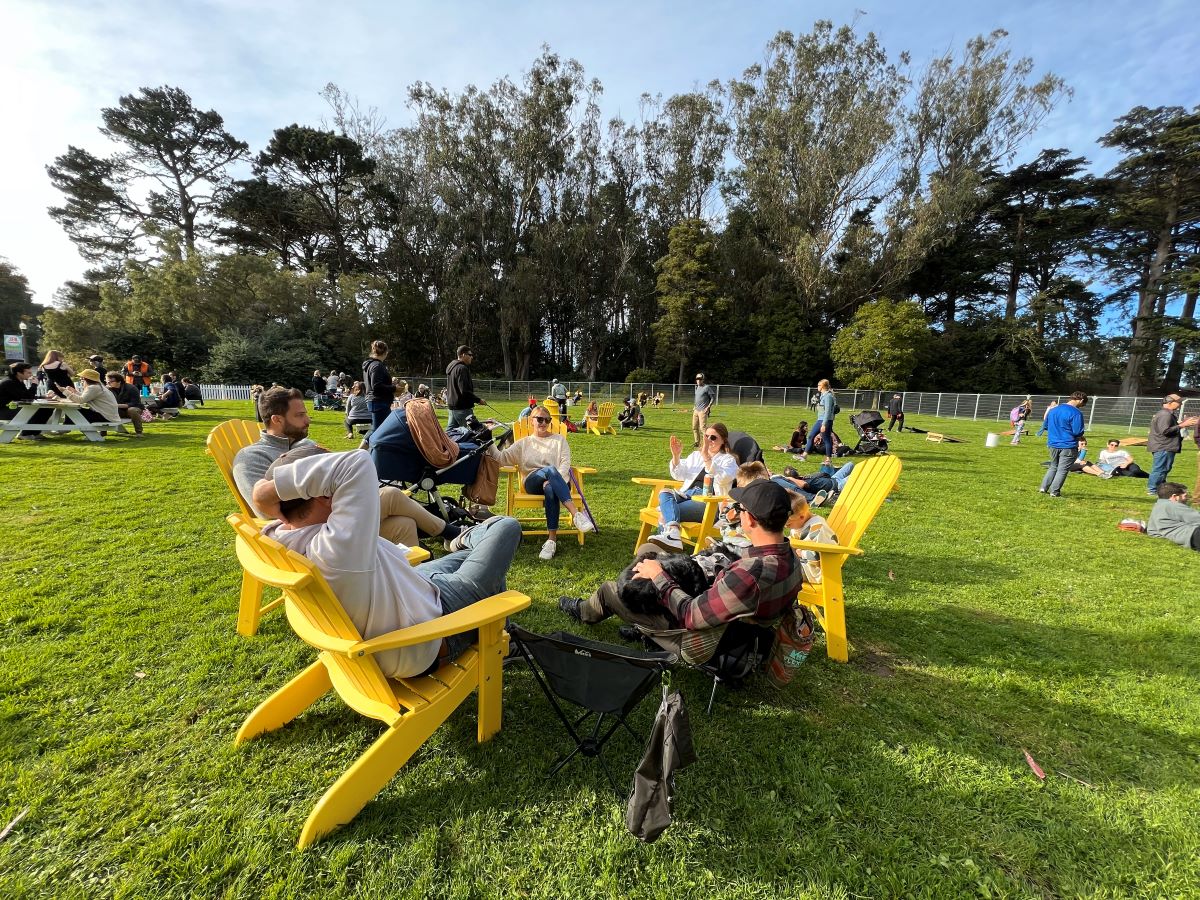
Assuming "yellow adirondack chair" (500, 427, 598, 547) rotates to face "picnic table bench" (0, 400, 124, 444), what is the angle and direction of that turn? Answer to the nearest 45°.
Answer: approximately 135° to its right

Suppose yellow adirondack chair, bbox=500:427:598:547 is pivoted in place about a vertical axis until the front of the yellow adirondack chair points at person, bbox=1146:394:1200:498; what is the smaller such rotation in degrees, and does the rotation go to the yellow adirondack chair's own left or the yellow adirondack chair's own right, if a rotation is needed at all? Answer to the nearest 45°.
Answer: approximately 90° to the yellow adirondack chair's own left

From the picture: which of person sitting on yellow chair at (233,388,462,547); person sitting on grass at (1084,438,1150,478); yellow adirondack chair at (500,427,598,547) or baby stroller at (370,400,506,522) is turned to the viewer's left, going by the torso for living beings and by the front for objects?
the baby stroller

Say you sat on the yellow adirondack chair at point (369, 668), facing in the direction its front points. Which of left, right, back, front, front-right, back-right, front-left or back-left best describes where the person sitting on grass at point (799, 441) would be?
front

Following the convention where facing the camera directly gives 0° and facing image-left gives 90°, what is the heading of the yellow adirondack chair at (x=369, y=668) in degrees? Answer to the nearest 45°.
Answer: approximately 225°
